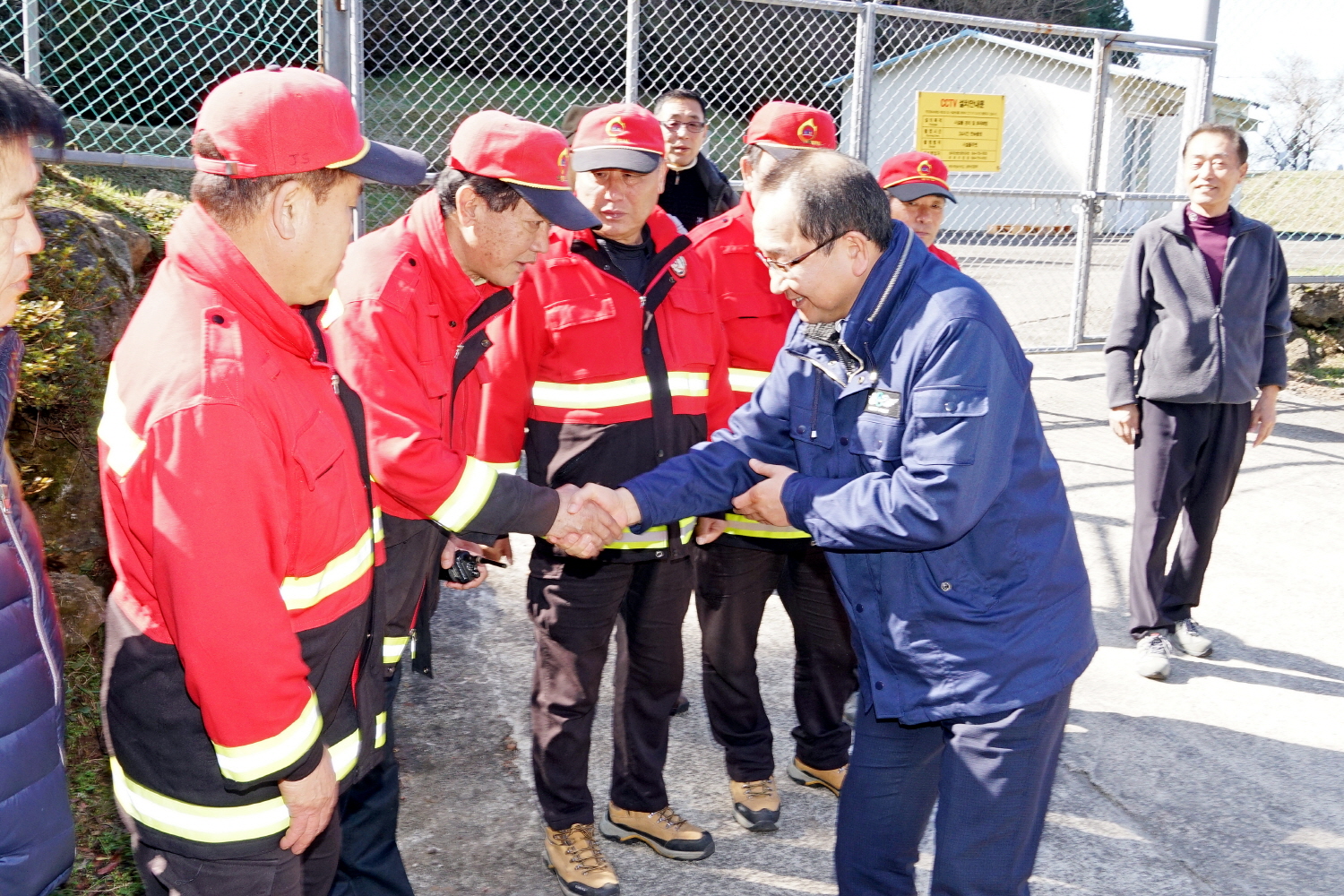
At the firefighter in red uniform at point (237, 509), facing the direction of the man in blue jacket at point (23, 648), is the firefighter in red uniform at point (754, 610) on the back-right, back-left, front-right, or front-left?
back-right

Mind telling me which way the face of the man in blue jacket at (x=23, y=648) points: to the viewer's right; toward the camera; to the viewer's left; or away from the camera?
to the viewer's right

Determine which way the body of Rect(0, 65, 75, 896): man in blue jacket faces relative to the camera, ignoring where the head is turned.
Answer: to the viewer's right

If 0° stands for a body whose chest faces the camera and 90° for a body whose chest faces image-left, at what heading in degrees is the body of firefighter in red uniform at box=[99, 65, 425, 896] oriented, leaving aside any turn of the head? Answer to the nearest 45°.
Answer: approximately 270°

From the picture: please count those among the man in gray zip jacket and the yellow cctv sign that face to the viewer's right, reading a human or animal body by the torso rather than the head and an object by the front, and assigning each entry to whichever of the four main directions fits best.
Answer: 0

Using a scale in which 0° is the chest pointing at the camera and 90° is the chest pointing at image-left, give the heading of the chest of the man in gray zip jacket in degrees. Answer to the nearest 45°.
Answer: approximately 0°

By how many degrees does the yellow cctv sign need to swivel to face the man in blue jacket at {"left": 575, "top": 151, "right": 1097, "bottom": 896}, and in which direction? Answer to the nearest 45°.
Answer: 0° — it already faces them

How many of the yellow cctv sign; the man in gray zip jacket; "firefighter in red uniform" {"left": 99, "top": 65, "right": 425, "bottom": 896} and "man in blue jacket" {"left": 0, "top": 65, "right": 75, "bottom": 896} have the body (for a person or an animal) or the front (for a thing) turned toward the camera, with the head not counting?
2

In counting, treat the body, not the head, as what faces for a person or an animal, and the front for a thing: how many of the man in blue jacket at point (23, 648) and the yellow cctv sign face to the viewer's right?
1

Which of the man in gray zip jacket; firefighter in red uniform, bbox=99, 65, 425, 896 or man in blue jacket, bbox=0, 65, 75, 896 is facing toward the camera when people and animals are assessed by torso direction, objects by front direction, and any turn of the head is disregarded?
the man in gray zip jacket

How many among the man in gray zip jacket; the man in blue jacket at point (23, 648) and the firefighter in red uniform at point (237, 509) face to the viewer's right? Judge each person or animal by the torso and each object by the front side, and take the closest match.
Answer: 2

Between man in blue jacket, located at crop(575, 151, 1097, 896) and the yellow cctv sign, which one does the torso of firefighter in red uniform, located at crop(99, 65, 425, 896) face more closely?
the man in blue jacket
